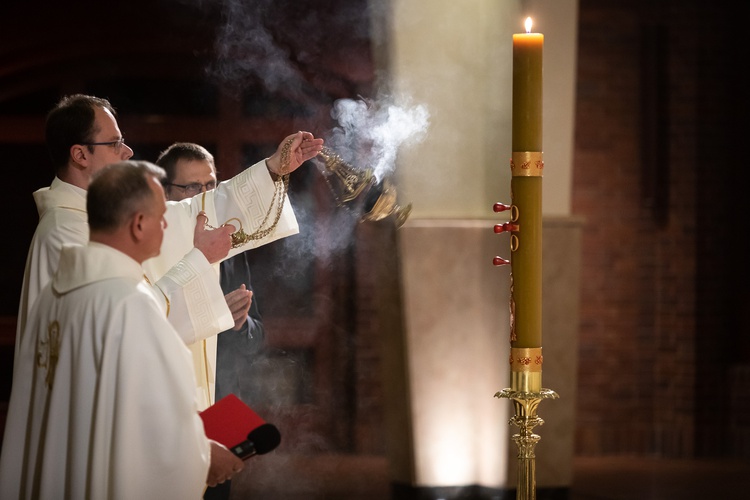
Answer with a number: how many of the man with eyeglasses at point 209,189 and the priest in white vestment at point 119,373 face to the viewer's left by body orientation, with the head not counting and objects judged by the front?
0

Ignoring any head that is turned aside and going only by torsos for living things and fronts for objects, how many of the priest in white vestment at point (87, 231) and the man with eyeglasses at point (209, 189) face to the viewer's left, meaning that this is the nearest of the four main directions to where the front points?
0

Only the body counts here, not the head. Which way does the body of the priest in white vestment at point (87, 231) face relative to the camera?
to the viewer's right

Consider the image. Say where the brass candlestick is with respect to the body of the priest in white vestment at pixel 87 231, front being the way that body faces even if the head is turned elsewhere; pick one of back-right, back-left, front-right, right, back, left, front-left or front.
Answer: front-right

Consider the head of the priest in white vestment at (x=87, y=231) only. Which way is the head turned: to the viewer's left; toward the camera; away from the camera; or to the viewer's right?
to the viewer's right

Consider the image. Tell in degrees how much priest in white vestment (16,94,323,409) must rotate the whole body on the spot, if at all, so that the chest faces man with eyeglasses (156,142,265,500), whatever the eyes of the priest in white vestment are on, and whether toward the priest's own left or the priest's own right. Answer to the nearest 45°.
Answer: approximately 45° to the priest's own left

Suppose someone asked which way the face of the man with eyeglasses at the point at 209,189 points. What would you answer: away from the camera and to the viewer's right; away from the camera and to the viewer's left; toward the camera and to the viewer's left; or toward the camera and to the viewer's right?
toward the camera and to the viewer's right

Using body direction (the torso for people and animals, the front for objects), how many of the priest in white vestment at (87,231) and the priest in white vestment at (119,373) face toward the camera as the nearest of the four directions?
0

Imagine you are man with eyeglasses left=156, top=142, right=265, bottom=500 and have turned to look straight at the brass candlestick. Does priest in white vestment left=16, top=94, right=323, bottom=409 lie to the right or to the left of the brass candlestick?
right

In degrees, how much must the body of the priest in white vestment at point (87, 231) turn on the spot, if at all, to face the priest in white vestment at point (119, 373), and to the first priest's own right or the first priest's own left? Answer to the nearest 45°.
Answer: approximately 90° to the first priest's own right

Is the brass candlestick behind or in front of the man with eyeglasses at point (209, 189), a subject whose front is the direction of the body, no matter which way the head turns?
in front

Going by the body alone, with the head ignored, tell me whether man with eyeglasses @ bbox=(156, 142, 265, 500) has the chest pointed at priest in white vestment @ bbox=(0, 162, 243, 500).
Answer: no

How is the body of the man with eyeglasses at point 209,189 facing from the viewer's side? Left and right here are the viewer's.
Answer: facing the viewer and to the right of the viewer

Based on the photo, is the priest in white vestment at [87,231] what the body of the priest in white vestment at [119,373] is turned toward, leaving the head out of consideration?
no

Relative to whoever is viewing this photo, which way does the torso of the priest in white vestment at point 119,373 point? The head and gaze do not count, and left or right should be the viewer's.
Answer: facing away from the viewer and to the right of the viewer
